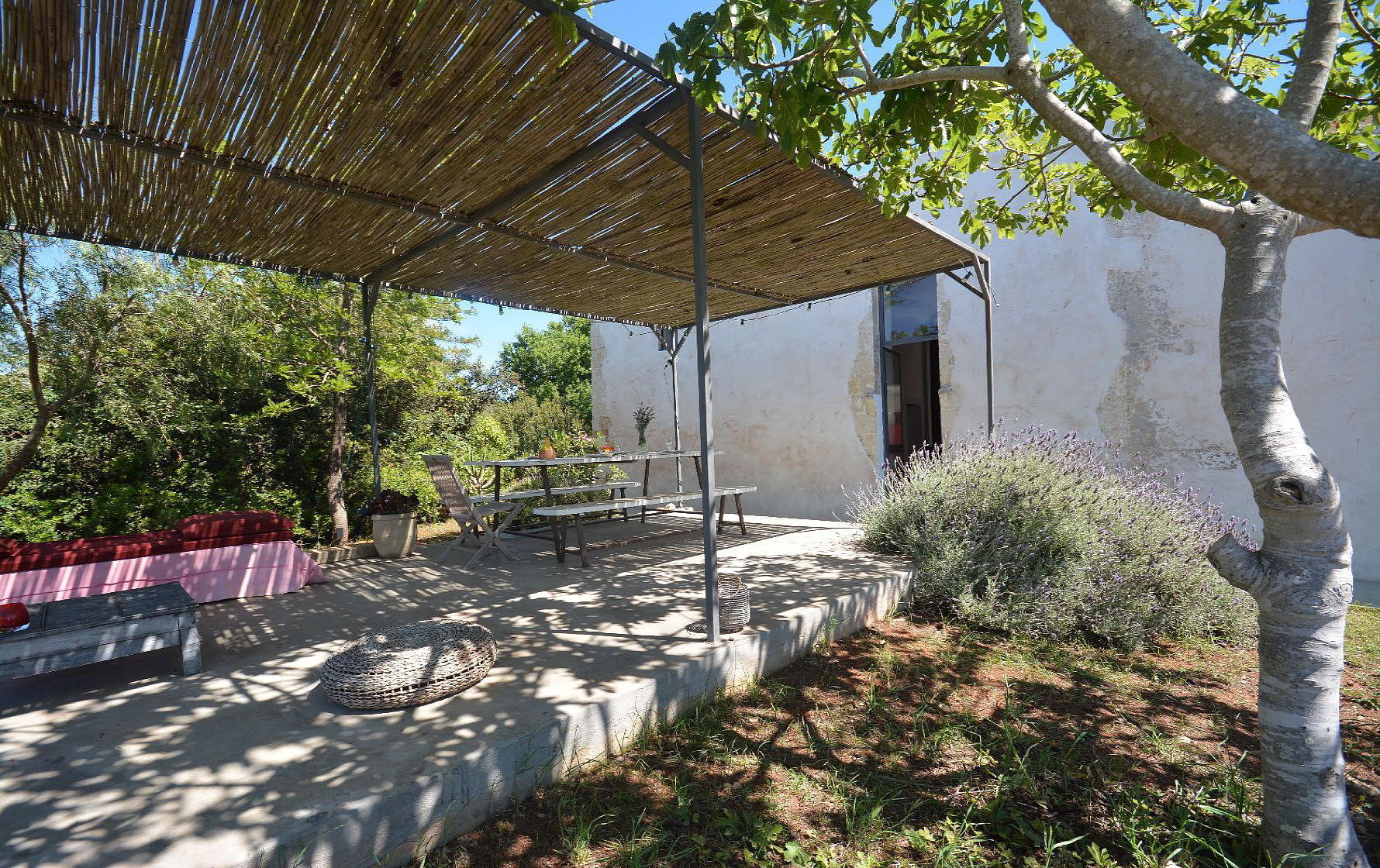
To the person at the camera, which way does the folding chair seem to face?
facing away from the viewer and to the right of the viewer

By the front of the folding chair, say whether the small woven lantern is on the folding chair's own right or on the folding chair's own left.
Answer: on the folding chair's own right

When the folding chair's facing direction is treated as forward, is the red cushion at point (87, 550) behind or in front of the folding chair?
behind

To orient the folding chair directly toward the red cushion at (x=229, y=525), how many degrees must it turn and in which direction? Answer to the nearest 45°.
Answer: approximately 135° to its left

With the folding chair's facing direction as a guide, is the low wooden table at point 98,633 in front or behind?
behind

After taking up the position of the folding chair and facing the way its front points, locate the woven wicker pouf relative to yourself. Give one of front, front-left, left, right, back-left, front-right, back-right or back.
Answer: back-right

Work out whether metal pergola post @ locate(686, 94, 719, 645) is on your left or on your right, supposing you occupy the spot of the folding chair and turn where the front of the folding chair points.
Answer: on your right

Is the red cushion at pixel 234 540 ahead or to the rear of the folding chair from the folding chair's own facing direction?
to the rear

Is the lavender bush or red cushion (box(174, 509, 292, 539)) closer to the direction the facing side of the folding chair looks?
the lavender bush

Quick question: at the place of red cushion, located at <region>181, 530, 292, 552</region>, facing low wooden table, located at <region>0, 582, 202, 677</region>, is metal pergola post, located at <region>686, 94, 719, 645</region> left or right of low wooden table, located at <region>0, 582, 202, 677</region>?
left

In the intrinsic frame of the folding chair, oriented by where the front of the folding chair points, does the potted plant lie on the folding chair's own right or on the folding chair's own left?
on the folding chair's own left

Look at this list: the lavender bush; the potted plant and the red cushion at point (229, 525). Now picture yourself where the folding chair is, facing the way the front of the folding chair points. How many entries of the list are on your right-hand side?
1
